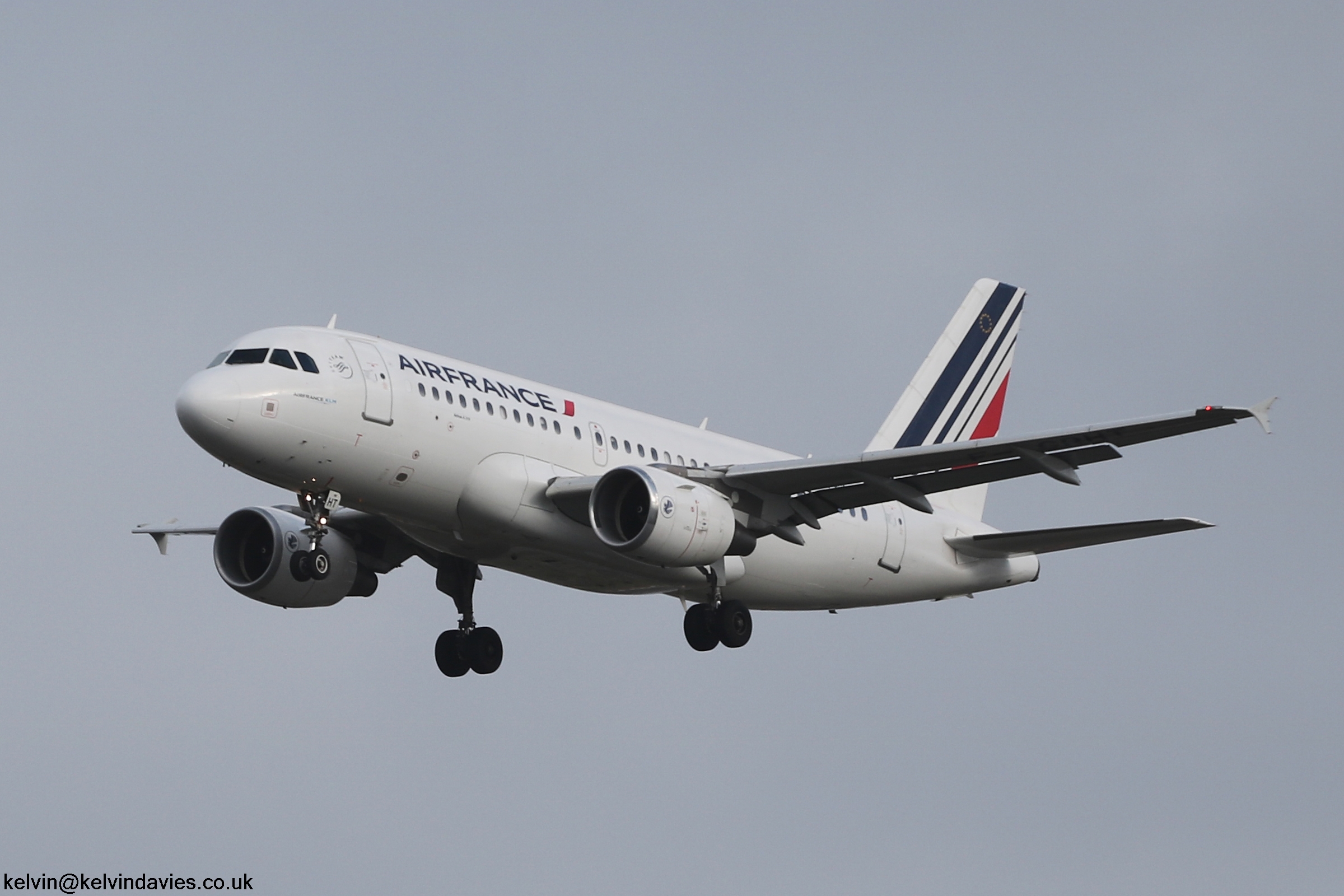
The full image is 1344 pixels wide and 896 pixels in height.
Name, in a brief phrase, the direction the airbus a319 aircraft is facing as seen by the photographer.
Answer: facing the viewer and to the left of the viewer
